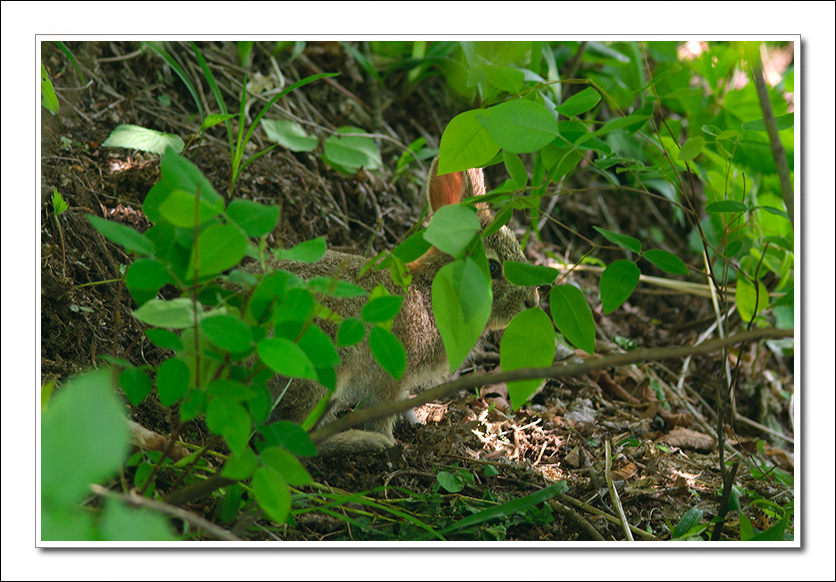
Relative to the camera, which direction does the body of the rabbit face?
to the viewer's right

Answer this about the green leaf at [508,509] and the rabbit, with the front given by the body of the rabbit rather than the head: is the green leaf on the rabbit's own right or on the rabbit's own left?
on the rabbit's own right
